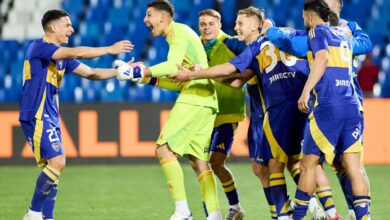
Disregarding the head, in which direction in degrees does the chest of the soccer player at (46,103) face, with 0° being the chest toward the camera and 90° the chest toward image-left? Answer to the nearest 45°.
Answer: approximately 270°

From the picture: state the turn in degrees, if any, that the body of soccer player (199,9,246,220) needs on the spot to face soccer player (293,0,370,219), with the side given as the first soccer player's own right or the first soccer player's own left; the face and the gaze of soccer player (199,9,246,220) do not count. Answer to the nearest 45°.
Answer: approximately 90° to the first soccer player's own left

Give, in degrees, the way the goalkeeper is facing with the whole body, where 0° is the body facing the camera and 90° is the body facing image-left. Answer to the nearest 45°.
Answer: approximately 90°

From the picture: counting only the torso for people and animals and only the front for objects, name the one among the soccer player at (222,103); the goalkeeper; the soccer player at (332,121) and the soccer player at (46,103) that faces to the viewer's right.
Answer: the soccer player at (46,103)

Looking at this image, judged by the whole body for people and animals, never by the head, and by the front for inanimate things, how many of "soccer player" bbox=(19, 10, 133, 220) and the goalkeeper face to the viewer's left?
1

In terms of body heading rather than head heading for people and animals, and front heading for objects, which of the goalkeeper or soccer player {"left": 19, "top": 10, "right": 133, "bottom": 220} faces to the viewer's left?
the goalkeeper

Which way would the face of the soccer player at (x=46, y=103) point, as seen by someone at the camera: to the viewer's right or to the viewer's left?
to the viewer's right
